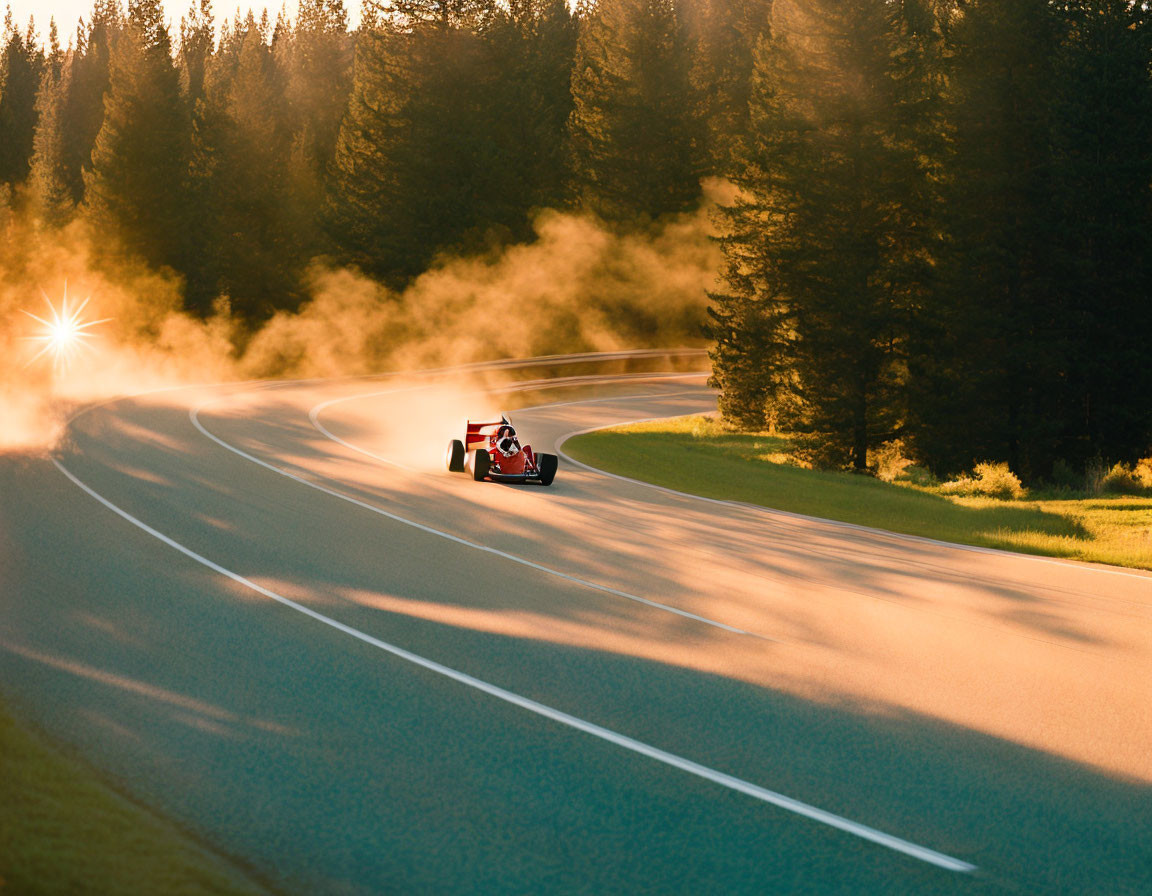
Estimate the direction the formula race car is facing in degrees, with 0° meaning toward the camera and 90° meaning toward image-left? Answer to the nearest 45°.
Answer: approximately 315°

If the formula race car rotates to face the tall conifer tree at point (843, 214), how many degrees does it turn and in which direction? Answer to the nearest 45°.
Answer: approximately 90° to its left

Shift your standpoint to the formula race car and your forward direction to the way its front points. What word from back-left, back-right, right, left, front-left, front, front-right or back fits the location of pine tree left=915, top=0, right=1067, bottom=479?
left

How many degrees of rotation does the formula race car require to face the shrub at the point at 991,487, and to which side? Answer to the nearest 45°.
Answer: approximately 90° to its left

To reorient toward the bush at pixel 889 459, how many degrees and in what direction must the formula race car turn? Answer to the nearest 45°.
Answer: approximately 90° to its left

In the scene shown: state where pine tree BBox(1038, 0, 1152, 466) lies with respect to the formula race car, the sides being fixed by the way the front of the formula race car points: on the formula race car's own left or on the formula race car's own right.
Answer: on the formula race car's own left

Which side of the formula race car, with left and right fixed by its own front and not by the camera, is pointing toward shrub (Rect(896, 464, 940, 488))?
left

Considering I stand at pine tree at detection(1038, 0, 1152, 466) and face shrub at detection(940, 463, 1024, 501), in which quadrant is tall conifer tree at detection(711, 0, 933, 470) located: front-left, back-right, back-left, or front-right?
front-right
